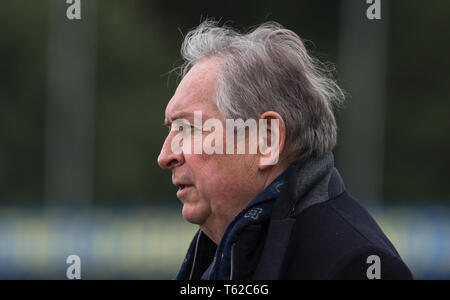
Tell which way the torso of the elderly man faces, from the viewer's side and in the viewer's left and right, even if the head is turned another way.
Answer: facing to the left of the viewer

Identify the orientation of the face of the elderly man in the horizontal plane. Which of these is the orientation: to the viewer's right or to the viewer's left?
to the viewer's left
